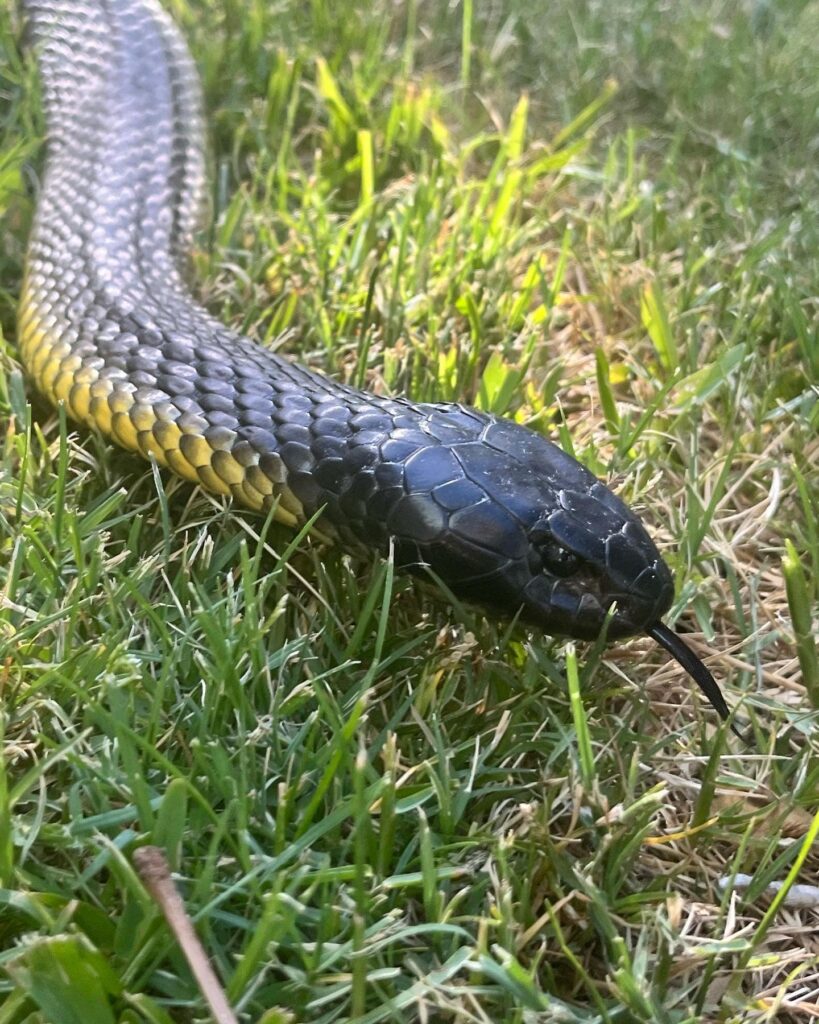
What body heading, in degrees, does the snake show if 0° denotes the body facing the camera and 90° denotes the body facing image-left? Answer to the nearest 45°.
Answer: approximately 315°
